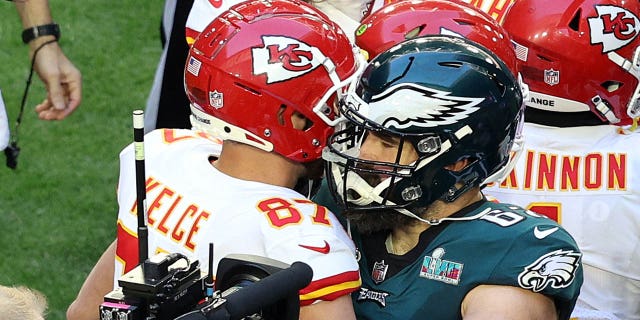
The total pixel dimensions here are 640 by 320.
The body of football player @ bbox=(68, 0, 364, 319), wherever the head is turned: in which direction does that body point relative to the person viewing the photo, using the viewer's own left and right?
facing away from the viewer and to the right of the viewer

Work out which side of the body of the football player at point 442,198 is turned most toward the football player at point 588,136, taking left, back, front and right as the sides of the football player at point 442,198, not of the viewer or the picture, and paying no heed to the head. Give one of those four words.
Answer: back

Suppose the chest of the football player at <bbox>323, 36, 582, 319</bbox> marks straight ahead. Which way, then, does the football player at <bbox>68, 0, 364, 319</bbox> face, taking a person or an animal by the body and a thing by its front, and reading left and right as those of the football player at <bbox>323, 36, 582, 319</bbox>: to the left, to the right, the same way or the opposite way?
the opposite way

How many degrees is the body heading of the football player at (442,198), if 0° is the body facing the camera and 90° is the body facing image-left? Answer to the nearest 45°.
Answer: approximately 45°

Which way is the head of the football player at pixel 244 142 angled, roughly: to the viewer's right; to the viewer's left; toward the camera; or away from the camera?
to the viewer's right

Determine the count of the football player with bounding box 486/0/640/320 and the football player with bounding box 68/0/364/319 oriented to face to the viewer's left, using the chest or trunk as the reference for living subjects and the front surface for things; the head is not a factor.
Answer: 0
